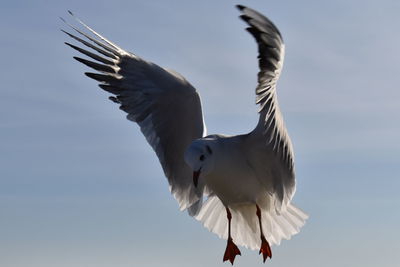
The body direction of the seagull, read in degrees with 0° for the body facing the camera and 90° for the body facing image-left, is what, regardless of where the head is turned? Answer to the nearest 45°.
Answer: approximately 45°
